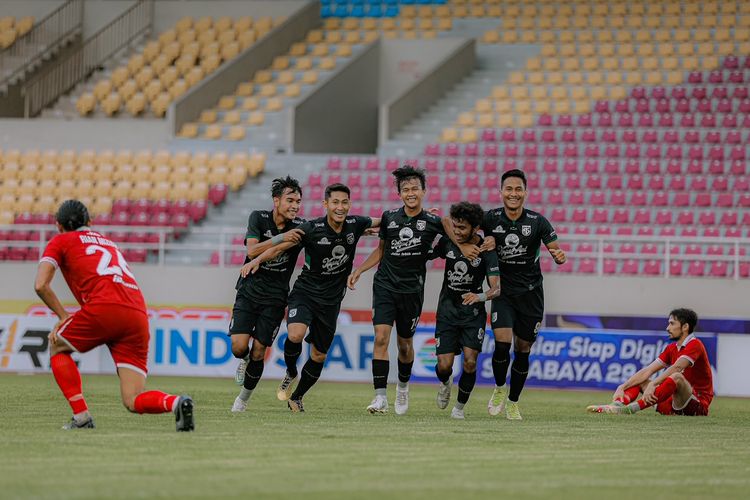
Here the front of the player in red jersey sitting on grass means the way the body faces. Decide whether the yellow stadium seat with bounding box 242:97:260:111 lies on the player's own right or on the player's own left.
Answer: on the player's own right

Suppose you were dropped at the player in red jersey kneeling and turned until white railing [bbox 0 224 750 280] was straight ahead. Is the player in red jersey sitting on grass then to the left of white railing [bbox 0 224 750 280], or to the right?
right

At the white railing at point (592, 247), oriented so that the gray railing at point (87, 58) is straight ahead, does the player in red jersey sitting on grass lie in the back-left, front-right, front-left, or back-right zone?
back-left

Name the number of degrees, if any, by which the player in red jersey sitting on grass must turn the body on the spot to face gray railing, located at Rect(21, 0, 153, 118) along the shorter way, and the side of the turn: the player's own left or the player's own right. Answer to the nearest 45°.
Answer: approximately 45° to the player's own right

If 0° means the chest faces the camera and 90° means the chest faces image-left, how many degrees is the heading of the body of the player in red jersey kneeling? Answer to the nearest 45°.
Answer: approximately 135°

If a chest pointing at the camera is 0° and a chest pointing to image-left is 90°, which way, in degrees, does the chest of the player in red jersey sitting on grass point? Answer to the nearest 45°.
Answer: approximately 90°

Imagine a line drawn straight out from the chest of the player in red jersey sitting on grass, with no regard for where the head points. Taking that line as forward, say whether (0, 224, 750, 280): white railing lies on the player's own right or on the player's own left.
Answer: on the player's own right
